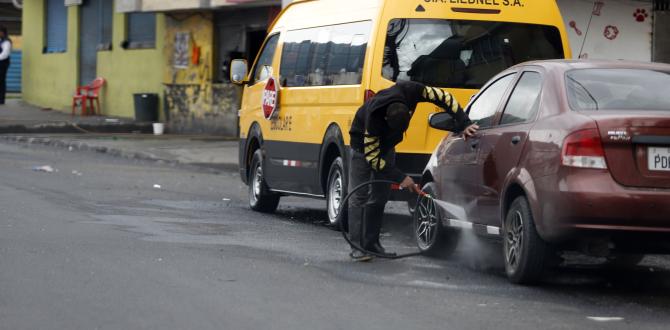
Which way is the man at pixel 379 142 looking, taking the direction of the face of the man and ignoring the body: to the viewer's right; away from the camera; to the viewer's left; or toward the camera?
to the viewer's right

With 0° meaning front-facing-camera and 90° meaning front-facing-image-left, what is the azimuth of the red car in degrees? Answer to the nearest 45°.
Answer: approximately 135°

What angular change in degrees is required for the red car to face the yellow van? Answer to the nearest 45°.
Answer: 0° — it already faces it
